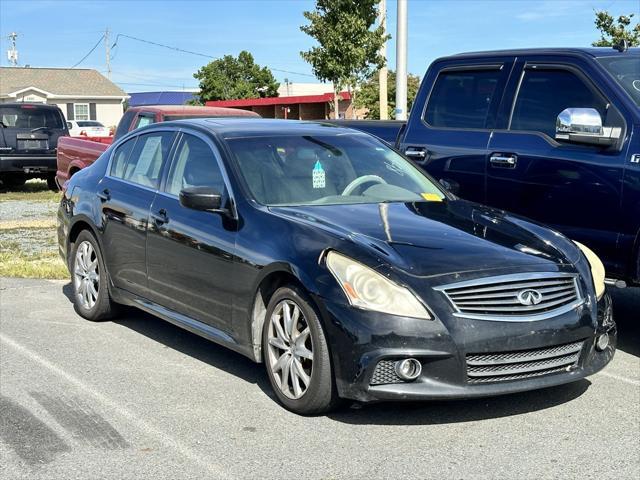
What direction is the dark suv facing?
away from the camera

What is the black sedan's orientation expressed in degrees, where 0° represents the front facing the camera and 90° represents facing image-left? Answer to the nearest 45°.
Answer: approximately 315°

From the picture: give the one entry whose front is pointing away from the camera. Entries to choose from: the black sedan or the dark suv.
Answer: the dark suv

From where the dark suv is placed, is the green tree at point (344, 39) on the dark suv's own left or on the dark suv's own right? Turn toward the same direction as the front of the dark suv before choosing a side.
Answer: on the dark suv's own right

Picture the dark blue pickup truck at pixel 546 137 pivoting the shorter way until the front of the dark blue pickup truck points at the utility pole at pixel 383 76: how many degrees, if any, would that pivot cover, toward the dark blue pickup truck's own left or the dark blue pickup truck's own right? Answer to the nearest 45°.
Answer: approximately 135° to the dark blue pickup truck's own left

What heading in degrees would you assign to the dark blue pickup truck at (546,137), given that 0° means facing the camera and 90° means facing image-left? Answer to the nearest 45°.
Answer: approximately 315°

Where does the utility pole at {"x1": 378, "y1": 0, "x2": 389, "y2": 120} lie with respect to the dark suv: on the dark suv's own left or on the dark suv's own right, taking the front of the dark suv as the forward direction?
on the dark suv's own right

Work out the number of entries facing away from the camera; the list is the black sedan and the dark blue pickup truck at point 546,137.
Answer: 0

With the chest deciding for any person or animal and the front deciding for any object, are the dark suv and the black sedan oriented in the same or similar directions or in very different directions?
very different directions

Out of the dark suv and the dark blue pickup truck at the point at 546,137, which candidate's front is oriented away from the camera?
the dark suv

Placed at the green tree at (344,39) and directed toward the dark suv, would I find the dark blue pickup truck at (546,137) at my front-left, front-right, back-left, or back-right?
front-left

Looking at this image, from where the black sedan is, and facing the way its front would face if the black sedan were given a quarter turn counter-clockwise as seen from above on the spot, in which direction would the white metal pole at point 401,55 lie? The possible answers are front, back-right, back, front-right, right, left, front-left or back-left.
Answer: front-left

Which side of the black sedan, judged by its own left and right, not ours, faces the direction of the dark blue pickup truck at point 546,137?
left

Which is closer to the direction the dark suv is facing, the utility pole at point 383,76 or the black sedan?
the utility pole

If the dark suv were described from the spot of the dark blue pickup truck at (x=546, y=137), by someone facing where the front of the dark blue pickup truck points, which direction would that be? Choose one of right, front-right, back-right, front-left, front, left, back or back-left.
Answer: back

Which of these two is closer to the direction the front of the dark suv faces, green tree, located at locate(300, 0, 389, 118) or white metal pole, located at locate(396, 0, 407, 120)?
the green tree
